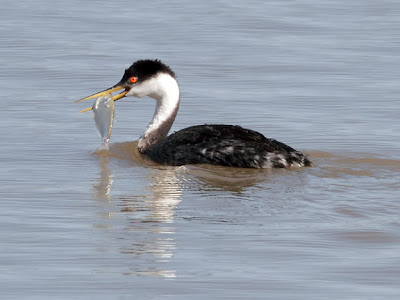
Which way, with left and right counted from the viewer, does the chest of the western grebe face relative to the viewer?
facing to the left of the viewer
